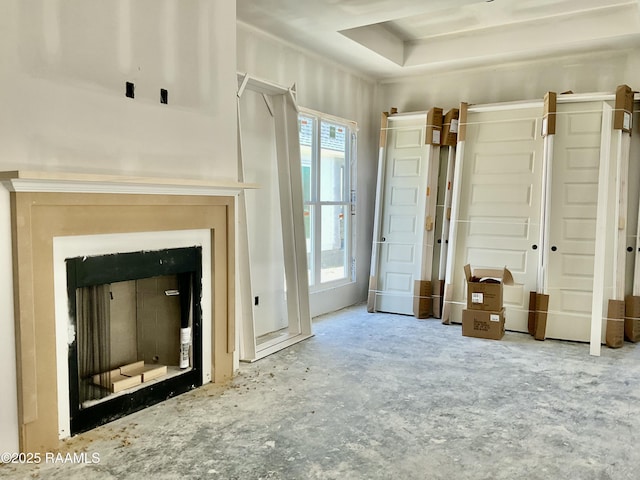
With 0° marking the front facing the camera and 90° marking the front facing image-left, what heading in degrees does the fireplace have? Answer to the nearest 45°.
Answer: approximately 315°

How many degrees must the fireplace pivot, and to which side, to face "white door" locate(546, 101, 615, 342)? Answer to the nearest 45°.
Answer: approximately 45° to its left

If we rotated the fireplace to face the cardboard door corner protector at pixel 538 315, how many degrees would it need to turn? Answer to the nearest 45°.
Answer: approximately 45° to its left

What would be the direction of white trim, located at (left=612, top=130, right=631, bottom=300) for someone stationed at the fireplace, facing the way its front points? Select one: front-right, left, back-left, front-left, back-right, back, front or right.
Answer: front-left

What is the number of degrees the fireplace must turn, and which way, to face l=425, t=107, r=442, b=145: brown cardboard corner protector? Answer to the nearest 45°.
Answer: approximately 90° to its left

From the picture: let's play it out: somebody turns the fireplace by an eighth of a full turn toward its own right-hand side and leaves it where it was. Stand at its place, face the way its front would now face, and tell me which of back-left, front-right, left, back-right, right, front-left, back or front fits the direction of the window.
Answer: back-left

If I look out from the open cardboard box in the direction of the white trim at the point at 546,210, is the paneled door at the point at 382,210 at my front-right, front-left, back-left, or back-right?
back-left

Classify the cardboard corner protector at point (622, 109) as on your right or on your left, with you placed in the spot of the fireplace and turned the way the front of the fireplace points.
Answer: on your left

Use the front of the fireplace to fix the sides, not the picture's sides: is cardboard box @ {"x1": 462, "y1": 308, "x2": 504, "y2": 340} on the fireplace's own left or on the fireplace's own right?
on the fireplace's own left

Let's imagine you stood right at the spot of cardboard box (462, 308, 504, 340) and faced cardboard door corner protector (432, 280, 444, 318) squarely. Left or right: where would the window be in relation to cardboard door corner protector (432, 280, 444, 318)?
left

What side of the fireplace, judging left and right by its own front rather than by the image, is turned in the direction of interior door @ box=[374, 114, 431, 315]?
left
